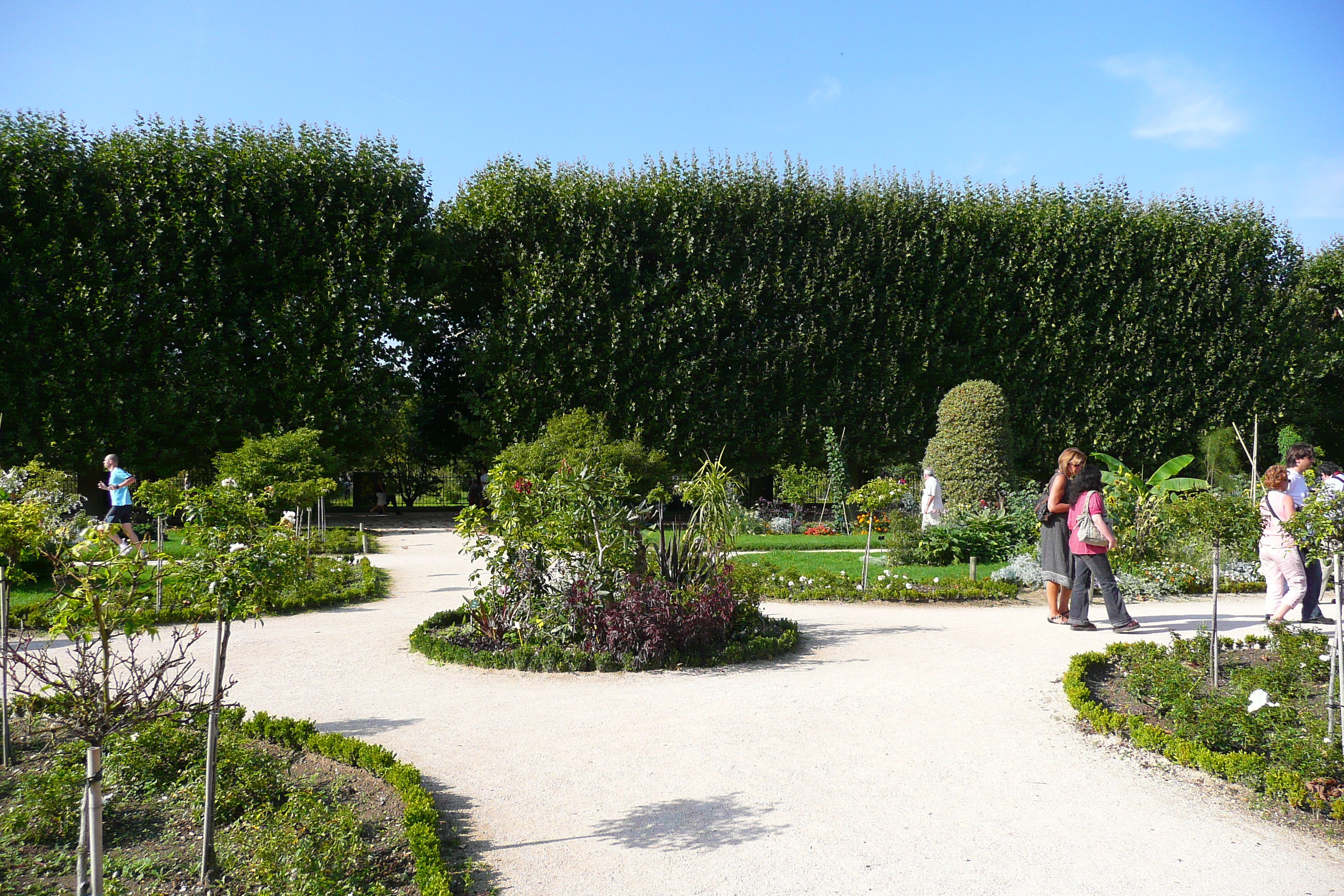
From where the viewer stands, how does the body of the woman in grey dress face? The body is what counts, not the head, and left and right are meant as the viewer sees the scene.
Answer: facing to the right of the viewer

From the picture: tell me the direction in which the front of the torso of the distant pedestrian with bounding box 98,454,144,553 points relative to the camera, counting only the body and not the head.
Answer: to the viewer's left

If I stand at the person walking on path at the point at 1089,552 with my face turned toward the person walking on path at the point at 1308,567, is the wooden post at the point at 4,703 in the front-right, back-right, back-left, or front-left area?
back-right

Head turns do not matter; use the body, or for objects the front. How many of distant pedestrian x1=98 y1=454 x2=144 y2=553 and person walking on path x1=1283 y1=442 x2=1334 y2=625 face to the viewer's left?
1

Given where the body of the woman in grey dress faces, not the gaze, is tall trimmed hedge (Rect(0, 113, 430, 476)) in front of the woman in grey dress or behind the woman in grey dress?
behind

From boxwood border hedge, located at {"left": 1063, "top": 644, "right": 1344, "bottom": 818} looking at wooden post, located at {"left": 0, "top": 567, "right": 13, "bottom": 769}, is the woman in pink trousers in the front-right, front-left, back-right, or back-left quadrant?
back-right
